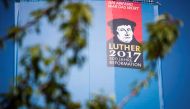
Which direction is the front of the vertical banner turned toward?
toward the camera
